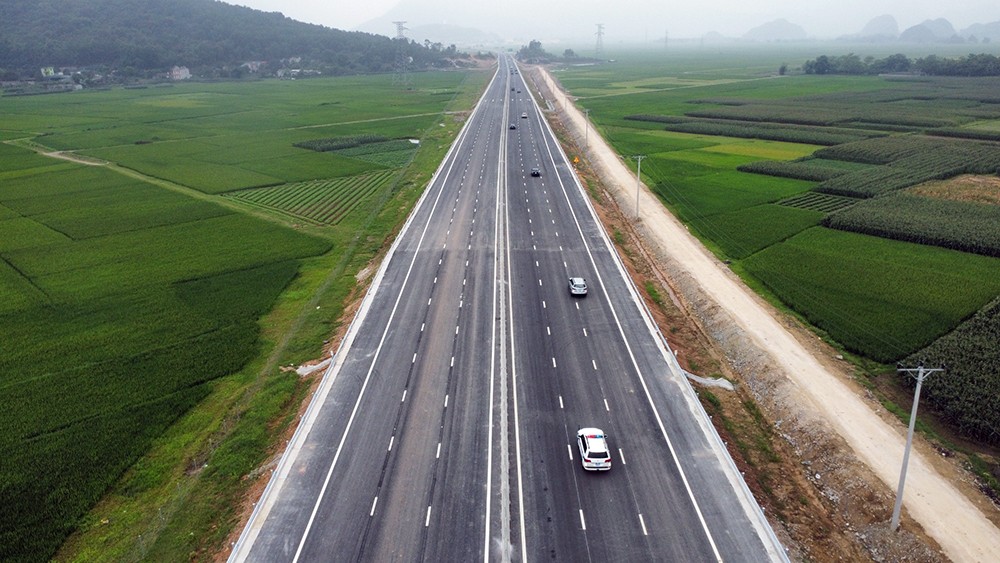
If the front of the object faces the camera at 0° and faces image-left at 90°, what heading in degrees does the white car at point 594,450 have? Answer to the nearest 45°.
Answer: approximately 180°
